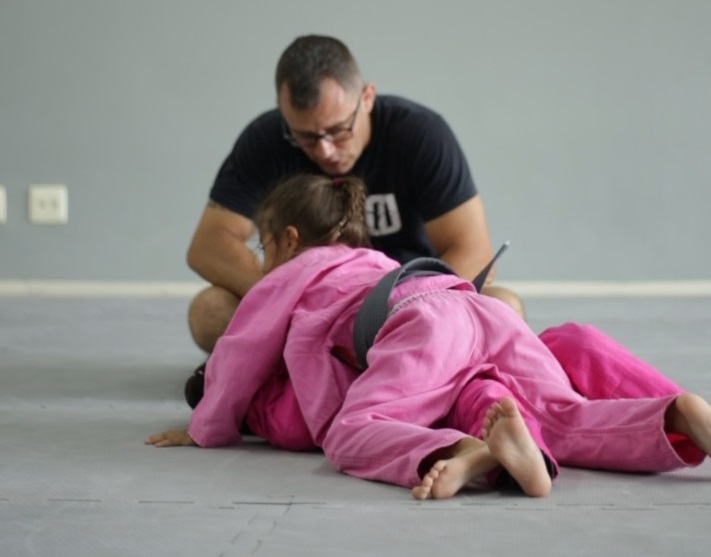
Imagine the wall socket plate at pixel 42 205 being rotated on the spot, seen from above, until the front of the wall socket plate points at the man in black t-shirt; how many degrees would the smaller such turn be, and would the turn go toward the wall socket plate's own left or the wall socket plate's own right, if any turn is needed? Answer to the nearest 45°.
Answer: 0° — it already faces them

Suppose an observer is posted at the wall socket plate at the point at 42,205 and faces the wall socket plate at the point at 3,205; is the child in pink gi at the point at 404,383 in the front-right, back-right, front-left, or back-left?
back-left

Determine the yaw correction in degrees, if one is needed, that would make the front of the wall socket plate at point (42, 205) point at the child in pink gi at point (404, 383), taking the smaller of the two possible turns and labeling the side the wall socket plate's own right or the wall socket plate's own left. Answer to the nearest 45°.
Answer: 0° — it already faces them

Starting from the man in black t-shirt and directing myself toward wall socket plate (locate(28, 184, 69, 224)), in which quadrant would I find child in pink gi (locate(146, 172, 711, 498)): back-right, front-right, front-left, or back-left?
back-left

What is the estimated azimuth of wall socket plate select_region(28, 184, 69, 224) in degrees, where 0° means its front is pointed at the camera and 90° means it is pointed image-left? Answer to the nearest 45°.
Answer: approximately 0°
